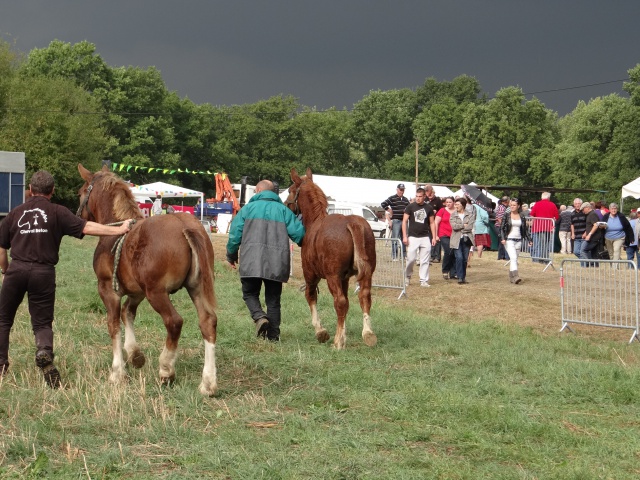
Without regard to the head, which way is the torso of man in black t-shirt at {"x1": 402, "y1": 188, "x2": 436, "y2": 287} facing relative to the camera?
toward the camera

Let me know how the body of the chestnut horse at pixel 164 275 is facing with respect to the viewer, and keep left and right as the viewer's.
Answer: facing away from the viewer and to the left of the viewer

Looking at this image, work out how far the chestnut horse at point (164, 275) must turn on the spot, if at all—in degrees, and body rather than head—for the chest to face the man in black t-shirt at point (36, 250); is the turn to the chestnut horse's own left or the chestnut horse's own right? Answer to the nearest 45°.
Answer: approximately 45° to the chestnut horse's own left

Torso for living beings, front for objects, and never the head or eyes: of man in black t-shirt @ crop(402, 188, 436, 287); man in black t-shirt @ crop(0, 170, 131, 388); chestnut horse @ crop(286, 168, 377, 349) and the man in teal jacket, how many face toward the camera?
1

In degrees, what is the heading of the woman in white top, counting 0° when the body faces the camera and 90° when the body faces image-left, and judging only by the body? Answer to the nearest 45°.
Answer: approximately 0°

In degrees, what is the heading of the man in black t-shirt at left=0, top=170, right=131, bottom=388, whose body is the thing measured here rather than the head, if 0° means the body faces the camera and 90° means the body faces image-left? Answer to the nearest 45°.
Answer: approximately 180°

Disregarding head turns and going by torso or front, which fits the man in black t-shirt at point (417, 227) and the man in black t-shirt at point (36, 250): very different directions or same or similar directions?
very different directions

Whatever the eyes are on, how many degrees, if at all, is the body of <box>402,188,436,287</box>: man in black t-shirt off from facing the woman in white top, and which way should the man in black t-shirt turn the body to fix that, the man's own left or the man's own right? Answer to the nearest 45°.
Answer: approximately 135° to the man's own left

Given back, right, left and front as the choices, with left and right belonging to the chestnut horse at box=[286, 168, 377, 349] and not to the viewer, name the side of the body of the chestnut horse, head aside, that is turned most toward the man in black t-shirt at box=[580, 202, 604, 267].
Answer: right

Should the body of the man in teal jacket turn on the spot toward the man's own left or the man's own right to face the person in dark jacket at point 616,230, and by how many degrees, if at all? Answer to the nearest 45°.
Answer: approximately 45° to the man's own right

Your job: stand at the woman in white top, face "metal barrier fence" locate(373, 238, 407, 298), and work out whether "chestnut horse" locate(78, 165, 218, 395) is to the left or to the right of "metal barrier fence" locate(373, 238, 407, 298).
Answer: left

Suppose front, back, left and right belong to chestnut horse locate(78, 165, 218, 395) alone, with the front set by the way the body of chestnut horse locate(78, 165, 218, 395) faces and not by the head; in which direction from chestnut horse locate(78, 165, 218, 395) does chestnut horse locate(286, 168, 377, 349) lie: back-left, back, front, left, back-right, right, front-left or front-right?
right

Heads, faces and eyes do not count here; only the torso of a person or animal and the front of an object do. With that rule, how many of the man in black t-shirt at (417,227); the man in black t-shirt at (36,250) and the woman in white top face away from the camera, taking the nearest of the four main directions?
1

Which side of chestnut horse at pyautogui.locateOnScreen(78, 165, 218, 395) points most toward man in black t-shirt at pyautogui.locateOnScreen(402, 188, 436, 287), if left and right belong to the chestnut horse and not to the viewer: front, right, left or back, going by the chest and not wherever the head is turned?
right

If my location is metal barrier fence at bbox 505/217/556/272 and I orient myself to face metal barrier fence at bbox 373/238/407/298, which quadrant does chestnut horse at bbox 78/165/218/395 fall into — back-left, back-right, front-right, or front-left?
front-left

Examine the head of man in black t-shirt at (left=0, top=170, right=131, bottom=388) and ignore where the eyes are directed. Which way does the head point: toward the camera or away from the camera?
away from the camera

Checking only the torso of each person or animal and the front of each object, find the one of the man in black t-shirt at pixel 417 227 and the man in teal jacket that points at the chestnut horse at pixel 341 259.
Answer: the man in black t-shirt

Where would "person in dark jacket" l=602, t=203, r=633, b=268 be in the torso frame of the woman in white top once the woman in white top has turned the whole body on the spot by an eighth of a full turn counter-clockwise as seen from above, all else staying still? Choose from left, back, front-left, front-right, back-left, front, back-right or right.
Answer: left

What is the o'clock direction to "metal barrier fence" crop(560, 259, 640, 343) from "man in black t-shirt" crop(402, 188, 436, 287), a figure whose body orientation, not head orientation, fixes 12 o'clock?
The metal barrier fence is roughly at 11 o'clock from the man in black t-shirt.
